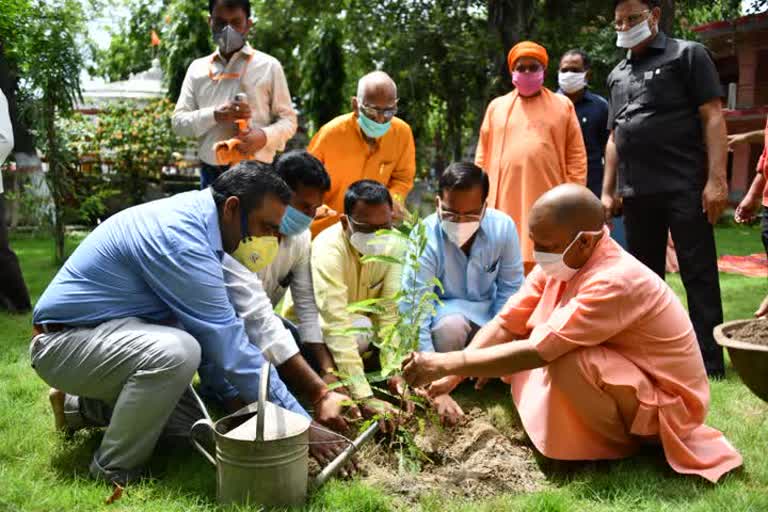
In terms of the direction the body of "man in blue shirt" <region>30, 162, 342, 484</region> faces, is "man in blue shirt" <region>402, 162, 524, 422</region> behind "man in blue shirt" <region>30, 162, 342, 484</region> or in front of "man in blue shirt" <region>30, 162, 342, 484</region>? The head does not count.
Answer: in front

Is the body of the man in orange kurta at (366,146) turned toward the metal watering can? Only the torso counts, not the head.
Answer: yes

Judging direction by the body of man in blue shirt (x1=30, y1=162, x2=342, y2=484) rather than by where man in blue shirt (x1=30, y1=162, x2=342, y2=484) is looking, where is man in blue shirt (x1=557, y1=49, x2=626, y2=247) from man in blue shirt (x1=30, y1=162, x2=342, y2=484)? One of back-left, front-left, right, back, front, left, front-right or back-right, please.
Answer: front-left

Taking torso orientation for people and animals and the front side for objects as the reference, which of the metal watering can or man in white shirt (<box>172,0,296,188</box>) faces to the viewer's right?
the metal watering can

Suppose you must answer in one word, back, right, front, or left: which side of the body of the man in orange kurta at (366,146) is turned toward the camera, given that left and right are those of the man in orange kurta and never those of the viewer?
front

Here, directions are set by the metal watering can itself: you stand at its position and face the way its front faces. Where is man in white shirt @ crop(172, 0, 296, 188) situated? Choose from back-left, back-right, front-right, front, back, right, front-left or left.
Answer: left

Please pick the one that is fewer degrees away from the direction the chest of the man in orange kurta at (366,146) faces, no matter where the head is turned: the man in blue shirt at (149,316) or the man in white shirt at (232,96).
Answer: the man in blue shirt

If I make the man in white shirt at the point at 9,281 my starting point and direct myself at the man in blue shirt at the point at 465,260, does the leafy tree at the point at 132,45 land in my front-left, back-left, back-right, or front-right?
back-left

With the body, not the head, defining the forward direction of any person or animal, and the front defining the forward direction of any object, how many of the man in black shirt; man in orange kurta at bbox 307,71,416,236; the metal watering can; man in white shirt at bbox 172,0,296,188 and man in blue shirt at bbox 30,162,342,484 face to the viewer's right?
2

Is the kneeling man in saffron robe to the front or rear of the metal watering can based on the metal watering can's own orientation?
to the front

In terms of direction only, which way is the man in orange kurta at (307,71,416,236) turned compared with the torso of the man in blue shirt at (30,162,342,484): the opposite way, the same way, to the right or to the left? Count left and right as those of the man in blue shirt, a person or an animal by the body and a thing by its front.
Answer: to the right

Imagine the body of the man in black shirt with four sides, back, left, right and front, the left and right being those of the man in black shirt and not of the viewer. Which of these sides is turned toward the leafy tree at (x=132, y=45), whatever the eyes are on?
right

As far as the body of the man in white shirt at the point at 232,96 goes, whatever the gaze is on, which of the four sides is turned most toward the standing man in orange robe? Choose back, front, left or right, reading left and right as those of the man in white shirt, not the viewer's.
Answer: left

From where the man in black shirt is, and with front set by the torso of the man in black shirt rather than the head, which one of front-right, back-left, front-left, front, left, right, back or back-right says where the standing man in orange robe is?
right

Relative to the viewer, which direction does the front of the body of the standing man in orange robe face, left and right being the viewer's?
facing the viewer
